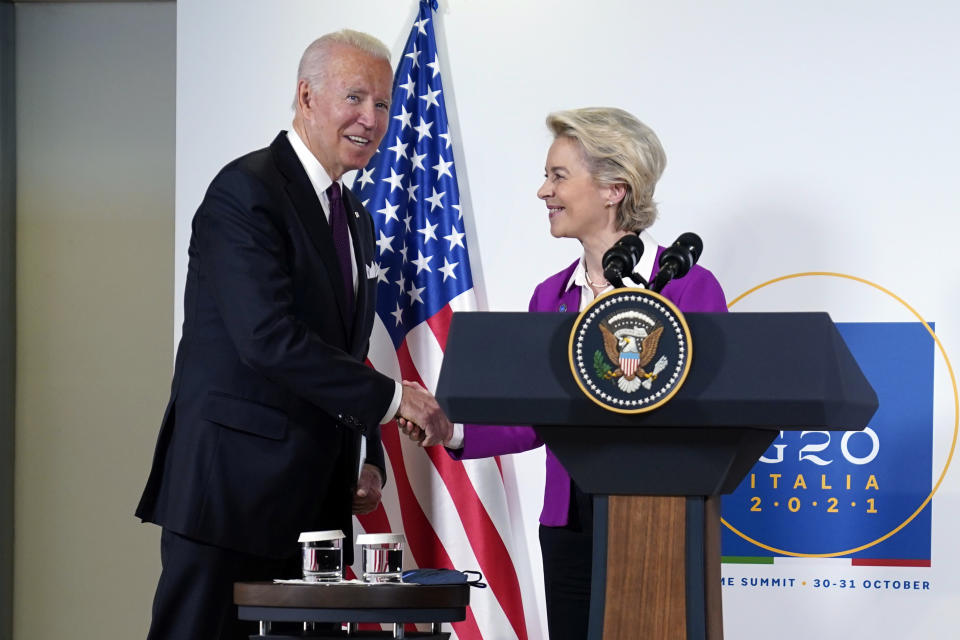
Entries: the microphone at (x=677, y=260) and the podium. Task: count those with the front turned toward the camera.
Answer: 1

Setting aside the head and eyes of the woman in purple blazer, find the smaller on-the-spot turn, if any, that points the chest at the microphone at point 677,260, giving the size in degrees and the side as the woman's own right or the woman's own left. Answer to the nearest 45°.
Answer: approximately 45° to the woman's own left

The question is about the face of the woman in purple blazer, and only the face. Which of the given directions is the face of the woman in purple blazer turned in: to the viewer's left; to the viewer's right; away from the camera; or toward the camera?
to the viewer's left

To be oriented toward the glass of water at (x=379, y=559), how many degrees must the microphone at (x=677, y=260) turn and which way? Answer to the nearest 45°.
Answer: approximately 90° to its left

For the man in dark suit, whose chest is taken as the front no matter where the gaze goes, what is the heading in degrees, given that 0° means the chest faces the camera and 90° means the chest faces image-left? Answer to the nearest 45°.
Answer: approximately 315°

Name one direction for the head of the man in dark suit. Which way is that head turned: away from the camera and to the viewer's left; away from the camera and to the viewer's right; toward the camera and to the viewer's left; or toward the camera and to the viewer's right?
toward the camera and to the viewer's right

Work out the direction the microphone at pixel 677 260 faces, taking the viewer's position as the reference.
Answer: facing away from the viewer and to the right of the viewer
